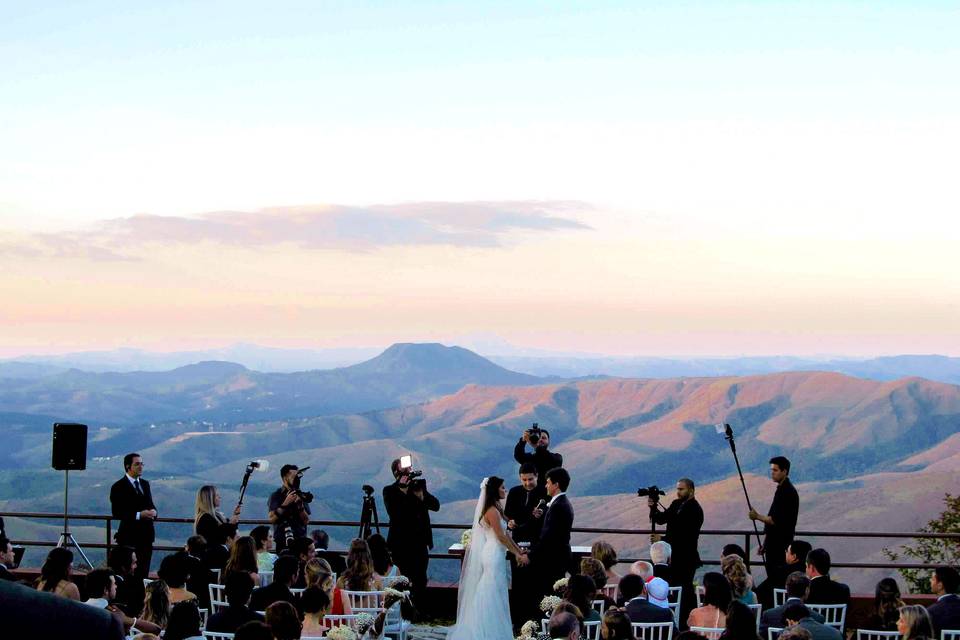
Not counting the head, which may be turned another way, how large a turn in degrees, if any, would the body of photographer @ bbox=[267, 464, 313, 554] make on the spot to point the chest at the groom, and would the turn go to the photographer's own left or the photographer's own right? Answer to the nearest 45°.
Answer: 0° — they already face them

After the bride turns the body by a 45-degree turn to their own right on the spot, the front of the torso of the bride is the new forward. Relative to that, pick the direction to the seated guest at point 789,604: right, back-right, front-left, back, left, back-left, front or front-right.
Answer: front

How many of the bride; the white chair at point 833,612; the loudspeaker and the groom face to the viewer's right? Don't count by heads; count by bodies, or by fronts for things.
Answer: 1

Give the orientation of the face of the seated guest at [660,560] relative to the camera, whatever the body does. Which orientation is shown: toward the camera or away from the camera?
away from the camera

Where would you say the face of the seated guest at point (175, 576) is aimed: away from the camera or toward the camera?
away from the camera

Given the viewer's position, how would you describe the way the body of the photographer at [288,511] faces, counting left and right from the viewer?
facing the viewer and to the right of the viewer

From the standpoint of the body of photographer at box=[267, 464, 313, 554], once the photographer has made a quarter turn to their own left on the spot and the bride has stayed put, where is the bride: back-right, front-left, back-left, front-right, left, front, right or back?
right

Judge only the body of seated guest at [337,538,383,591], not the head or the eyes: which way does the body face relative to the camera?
away from the camera

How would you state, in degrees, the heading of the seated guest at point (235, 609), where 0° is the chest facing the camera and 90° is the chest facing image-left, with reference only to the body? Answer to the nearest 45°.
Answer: approximately 180°

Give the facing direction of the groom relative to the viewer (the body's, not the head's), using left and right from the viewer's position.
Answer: facing to the left of the viewer

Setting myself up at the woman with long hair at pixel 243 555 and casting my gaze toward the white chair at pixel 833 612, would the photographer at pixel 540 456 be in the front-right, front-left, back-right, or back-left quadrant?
front-left

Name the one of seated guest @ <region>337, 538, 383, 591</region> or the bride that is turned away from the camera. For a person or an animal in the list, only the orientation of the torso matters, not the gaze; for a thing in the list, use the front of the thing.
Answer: the seated guest

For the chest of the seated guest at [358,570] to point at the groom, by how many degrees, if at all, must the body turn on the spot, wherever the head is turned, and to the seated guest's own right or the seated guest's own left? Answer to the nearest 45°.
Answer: approximately 45° to the seated guest's own right

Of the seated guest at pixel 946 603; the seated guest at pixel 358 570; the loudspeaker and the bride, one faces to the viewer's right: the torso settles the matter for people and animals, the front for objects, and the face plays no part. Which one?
the bride

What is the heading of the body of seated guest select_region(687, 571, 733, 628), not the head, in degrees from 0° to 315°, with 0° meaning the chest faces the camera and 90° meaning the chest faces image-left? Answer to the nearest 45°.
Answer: approximately 135°

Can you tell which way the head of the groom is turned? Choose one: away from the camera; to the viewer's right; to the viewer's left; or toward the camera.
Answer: to the viewer's left

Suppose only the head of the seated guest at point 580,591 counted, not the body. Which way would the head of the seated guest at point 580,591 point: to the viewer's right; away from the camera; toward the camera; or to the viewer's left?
away from the camera

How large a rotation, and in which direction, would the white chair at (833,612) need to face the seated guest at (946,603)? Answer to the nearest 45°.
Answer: approximately 135° to its right

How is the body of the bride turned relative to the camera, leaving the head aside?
to the viewer's right

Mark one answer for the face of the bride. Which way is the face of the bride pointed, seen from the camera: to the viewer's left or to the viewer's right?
to the viewer's right

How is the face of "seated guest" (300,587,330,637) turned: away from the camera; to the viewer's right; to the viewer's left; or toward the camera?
away from the camera

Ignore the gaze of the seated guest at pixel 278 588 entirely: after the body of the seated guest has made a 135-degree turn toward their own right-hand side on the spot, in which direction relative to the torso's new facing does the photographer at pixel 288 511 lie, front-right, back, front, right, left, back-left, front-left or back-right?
back
